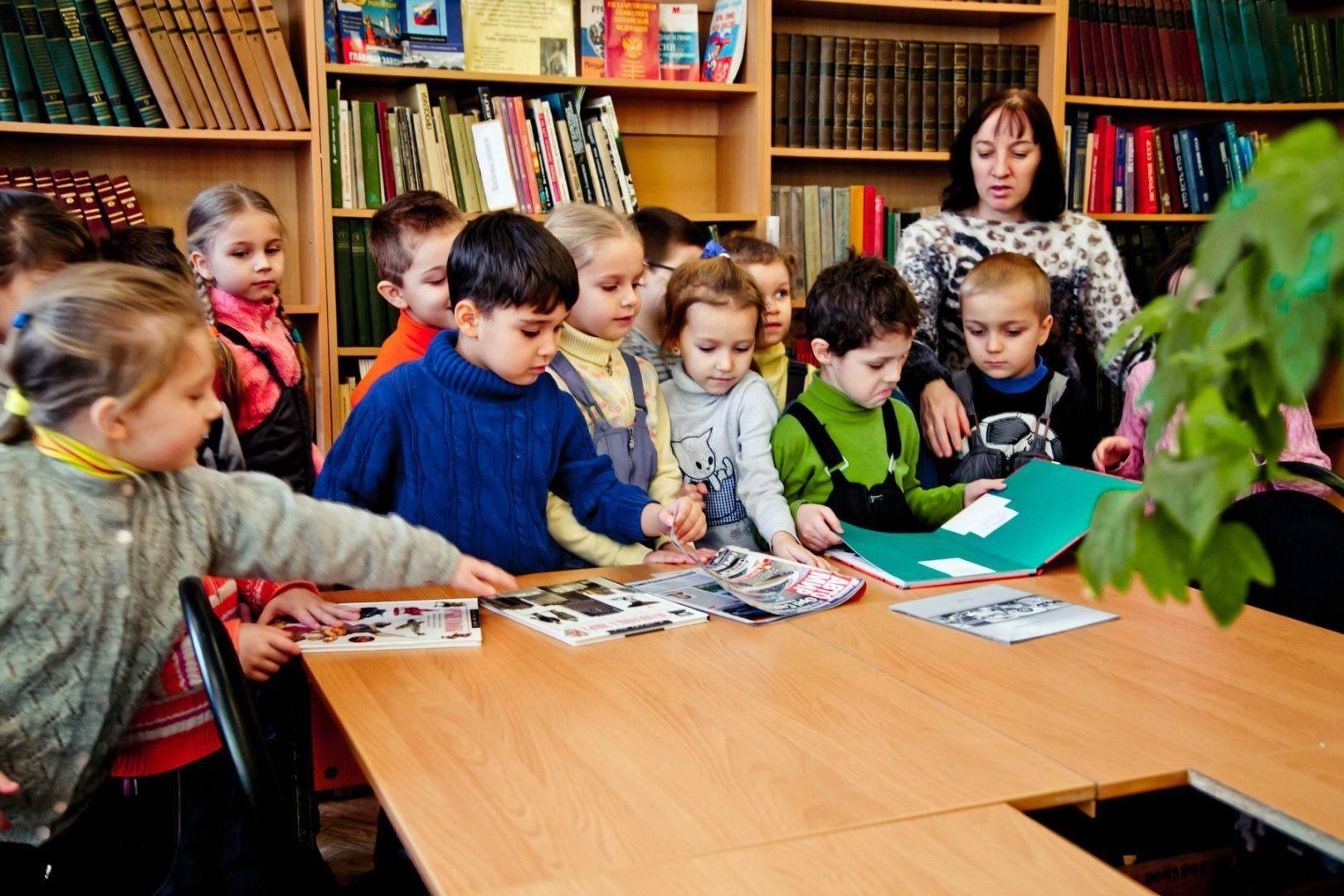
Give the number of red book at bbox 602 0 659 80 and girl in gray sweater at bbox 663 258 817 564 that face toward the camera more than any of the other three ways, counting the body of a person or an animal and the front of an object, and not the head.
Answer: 2

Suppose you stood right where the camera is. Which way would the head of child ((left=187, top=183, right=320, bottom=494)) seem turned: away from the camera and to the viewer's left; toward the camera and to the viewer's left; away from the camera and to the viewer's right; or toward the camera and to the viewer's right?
toward the camera and to the viewer's right

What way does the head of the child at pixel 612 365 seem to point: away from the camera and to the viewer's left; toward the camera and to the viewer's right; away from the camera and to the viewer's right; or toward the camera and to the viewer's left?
toward the camera and to the viewer's right

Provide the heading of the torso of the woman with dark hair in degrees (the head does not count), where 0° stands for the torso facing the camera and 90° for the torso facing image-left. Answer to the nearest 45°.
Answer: approximately 0°

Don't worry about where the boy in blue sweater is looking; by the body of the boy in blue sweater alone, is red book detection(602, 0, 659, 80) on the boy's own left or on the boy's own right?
on the boy's own left

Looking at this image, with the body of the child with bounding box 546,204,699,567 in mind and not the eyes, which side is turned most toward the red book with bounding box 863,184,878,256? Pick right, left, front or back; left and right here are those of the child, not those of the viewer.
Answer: left

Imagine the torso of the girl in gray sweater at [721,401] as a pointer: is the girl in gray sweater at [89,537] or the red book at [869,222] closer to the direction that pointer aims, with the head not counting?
the girl in gray sweater

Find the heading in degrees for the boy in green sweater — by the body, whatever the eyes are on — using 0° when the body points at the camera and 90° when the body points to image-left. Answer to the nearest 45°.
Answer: approximately 315°

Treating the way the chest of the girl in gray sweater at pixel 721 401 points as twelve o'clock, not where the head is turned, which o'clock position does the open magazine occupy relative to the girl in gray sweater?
The open magazine is roughly at 12 o'clock from the girl in gray sweater.

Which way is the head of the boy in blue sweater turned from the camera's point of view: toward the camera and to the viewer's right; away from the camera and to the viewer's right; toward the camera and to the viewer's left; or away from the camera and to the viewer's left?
toward the camera and to the viewer's right
